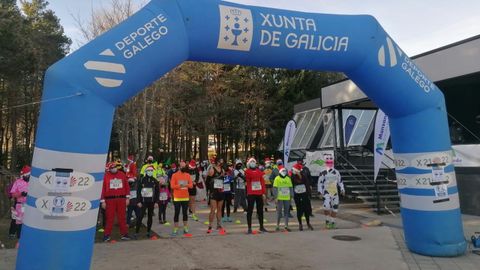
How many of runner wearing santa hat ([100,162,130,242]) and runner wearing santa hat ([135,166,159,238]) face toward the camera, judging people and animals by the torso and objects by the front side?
2

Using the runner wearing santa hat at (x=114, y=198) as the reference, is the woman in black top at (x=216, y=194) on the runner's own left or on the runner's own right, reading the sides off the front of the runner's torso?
on the runner's own left

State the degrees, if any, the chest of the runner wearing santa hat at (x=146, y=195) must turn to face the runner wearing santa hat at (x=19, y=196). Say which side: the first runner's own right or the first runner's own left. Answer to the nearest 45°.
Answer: approximately 90° to the first runner's own right

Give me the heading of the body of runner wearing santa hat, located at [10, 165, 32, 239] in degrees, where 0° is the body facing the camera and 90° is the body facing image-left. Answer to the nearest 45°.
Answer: approximately 315°

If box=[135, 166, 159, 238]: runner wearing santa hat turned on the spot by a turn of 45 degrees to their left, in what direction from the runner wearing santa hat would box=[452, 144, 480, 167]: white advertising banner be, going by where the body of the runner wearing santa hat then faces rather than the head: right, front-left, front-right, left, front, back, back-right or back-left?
front-left

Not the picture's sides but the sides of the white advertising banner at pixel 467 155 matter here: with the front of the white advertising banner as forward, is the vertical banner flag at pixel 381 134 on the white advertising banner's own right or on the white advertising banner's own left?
on the white advertising banner's own right

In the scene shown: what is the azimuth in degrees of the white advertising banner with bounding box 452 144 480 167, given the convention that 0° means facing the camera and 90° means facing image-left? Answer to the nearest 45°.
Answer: approximately 0°

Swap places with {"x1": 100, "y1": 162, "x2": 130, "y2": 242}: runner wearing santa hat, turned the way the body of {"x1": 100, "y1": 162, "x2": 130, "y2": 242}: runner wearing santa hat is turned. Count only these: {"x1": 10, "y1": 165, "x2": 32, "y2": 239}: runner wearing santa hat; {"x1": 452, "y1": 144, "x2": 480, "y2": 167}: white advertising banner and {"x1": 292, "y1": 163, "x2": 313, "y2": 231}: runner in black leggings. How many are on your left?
2

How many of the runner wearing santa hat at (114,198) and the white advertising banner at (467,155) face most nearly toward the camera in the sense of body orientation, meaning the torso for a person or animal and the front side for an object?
2
